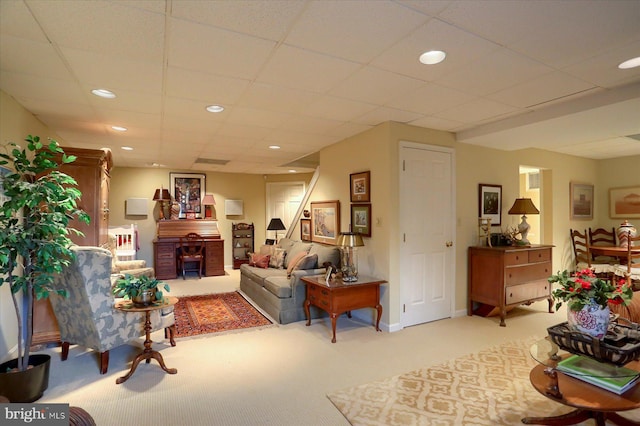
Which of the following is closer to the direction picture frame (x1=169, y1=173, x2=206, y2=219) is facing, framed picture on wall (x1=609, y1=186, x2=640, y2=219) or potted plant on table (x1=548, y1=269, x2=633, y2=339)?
the potted plant on table

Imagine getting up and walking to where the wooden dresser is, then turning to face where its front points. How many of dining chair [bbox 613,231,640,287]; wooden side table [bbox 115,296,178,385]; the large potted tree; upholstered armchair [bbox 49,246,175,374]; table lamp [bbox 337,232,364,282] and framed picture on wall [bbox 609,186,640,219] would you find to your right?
4

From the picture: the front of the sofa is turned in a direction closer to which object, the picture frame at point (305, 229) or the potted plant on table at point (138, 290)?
the potted plant on table

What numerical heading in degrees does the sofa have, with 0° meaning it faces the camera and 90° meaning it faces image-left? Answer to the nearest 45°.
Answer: approximately 45°

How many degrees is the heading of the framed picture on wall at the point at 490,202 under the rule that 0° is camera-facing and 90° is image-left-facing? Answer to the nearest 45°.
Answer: approximately 315°

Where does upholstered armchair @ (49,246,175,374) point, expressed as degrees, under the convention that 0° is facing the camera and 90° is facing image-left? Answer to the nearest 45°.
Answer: approximately 225°

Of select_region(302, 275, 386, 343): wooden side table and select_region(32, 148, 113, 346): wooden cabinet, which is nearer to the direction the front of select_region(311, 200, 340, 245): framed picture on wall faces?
the wooden cabinet

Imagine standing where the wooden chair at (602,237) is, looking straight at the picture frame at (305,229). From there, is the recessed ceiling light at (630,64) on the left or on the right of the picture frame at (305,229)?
left

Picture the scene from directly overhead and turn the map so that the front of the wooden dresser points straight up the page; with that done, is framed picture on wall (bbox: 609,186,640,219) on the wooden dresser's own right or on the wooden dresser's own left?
on the wooden dresser's own left

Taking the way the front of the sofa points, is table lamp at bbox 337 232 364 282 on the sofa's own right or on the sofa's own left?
on the sofa's own left

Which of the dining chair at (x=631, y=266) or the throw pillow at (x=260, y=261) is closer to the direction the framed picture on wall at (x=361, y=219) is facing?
the throw pillow

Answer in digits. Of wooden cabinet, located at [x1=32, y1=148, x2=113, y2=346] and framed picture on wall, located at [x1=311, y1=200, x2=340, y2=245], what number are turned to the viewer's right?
1
